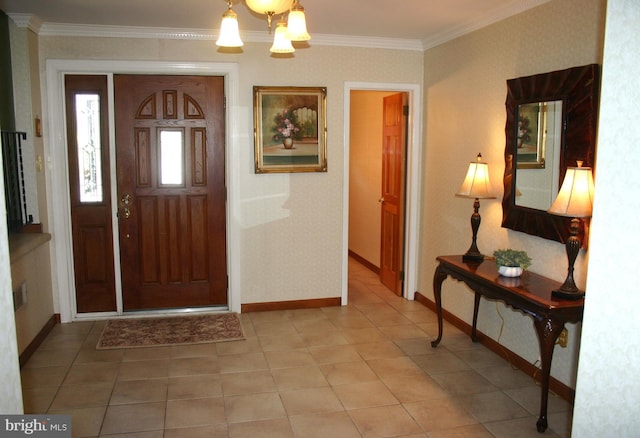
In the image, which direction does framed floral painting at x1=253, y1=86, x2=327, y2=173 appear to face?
toward the camera

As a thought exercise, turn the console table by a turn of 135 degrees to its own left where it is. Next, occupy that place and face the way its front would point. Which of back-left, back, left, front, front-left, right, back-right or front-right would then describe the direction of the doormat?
back

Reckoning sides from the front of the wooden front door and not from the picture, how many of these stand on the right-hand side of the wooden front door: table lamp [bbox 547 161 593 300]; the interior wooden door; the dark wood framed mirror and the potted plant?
0

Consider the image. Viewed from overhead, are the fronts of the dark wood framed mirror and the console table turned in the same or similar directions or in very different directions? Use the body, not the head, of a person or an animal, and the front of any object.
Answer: same or similar directions

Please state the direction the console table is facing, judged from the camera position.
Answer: facing the viewer and to the left of the viewer

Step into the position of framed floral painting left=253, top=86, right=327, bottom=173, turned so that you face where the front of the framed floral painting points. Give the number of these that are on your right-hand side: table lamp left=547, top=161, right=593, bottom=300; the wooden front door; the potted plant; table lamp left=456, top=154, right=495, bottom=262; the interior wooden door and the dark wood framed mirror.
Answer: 1

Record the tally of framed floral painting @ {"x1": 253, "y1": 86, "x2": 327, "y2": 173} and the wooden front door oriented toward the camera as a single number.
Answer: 2

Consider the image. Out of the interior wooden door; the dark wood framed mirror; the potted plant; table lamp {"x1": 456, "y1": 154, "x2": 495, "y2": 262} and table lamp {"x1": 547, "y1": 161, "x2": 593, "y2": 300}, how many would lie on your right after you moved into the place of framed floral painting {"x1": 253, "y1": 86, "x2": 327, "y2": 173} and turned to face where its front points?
0

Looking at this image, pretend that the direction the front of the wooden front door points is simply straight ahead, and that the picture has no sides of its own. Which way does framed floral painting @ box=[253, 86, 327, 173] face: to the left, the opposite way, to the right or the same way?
the same way

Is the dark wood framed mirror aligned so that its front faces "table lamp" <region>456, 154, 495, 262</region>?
no

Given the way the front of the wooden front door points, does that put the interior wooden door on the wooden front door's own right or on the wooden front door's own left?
on the wooden front door's own left

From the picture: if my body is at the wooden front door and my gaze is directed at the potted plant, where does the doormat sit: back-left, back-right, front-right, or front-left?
front-right

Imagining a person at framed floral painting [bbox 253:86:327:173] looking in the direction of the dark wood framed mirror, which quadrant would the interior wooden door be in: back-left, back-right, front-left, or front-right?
front-left

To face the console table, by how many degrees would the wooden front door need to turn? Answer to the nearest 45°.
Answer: approximately 45° to its left

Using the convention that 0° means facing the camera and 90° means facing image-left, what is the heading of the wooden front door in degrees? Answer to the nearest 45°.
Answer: approximately 0°

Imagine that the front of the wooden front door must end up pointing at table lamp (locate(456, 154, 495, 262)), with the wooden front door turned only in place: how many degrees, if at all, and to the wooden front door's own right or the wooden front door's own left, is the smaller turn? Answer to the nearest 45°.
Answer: approximately 45° to the wooden front door's own left

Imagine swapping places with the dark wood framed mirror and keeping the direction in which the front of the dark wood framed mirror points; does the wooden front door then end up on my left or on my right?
on my right

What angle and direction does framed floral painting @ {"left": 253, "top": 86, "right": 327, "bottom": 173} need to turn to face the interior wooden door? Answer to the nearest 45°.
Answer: approximately 135° to its left

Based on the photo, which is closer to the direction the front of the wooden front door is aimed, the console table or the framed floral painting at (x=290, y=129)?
the console table
